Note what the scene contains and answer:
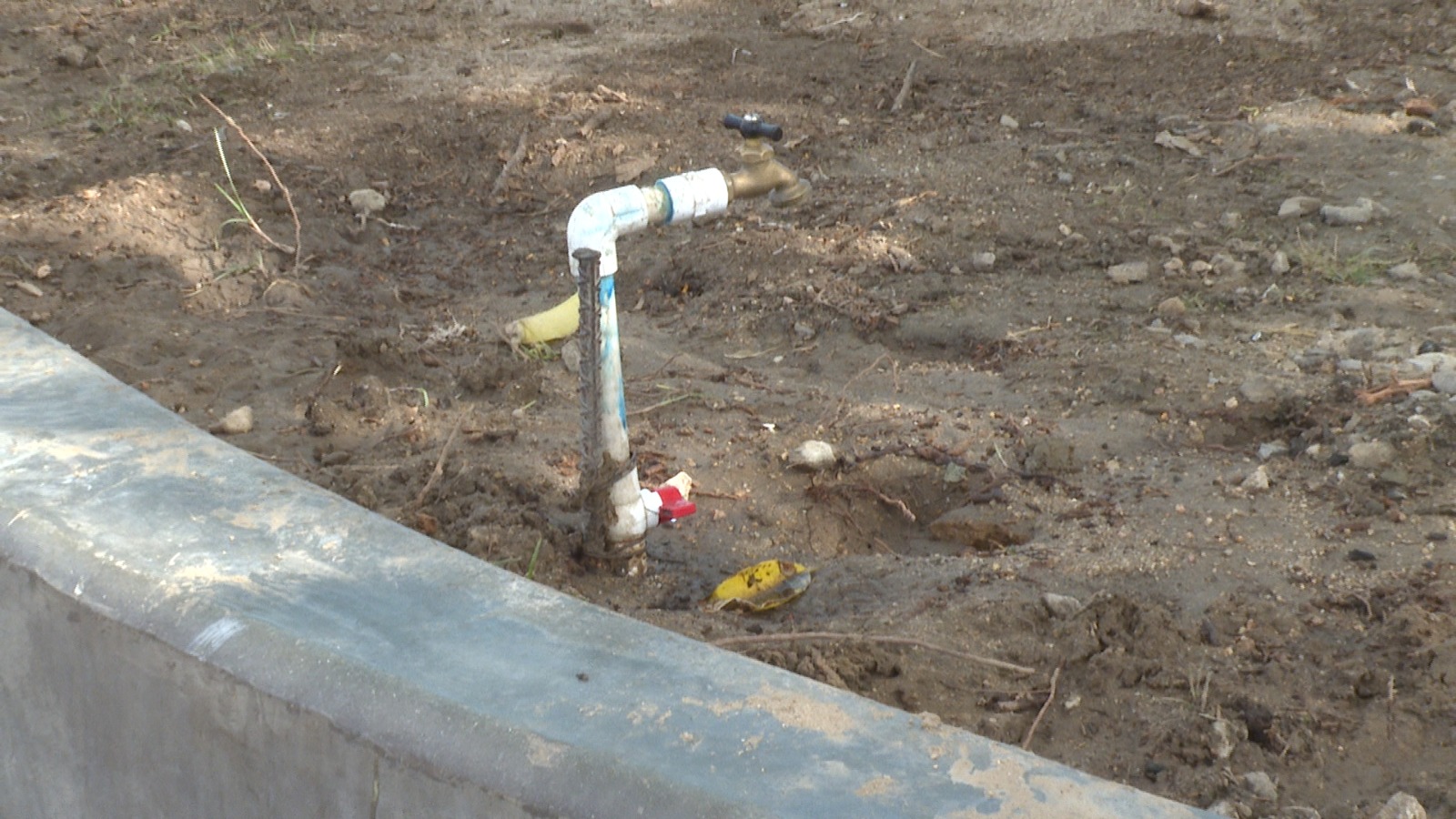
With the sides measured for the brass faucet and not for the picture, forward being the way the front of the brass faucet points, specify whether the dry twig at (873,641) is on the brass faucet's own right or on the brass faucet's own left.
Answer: on the brass faucet's own right

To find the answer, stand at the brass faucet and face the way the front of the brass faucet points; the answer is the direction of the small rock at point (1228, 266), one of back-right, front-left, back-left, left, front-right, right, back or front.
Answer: front-left

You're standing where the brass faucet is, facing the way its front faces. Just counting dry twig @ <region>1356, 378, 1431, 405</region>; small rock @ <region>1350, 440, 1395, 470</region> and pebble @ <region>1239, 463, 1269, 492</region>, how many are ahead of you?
3

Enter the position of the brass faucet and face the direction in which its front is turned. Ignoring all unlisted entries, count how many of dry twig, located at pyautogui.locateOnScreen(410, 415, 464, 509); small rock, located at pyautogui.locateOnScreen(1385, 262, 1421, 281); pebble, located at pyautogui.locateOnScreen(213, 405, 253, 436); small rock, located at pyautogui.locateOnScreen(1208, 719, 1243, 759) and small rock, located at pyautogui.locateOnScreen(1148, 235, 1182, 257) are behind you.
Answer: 2

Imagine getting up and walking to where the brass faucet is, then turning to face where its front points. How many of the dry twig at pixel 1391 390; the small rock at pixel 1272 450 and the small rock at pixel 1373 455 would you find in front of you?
3

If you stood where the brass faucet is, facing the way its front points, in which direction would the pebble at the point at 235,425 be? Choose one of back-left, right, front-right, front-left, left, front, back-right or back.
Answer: back

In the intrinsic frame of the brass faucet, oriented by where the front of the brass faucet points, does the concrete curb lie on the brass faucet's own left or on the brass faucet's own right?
on the brass faucet's own right

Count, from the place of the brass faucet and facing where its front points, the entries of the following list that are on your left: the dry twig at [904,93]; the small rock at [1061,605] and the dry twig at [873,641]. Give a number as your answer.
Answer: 1

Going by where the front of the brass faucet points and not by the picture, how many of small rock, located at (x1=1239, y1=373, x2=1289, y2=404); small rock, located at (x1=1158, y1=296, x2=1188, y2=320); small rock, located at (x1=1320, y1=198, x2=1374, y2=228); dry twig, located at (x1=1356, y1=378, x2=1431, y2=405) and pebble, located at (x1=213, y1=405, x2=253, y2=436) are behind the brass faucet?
1

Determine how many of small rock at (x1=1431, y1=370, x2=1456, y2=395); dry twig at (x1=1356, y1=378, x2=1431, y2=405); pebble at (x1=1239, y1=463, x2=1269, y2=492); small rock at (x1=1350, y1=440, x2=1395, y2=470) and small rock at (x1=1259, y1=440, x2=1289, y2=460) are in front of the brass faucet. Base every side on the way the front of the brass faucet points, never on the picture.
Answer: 5

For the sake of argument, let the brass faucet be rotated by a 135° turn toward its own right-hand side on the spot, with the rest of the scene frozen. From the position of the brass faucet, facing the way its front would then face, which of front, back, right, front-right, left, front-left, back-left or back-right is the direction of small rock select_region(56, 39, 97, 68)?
right

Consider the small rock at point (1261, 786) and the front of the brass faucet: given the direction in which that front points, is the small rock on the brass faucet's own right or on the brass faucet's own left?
on the brass faucet's own right

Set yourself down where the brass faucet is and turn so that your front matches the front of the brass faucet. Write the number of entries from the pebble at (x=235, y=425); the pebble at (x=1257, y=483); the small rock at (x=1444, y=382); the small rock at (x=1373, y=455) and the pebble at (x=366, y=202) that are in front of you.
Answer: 3

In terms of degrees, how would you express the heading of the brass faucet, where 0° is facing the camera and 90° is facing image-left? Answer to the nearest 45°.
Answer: approximately 270°

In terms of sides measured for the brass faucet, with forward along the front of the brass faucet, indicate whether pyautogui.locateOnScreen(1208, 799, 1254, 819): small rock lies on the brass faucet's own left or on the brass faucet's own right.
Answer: on the brass faucet's own right

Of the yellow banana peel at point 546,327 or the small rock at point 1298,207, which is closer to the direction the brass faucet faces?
the small rock

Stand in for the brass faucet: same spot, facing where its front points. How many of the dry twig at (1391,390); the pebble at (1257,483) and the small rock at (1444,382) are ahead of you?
3
